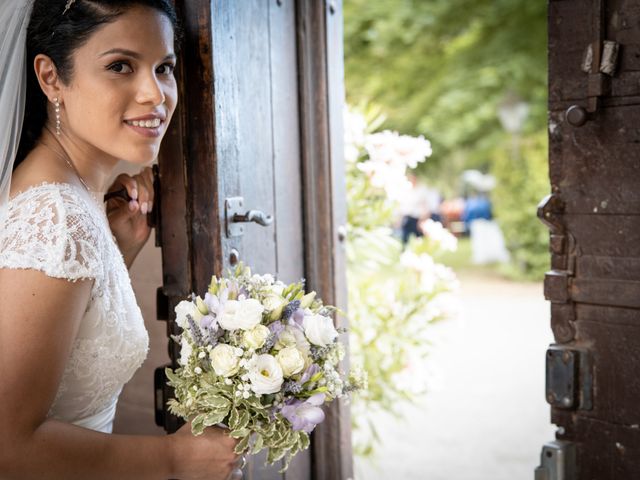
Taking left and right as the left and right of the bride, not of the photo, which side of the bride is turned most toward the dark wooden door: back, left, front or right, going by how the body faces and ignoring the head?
front

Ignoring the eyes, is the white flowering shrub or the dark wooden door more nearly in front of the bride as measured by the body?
the dark wooden door

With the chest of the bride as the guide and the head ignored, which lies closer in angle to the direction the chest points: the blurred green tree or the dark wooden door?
the dark wooden door

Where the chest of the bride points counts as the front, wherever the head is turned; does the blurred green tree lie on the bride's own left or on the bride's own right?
on the bride's own left

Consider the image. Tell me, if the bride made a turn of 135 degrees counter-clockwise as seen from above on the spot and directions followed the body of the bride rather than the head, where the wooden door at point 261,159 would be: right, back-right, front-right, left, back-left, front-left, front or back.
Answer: right

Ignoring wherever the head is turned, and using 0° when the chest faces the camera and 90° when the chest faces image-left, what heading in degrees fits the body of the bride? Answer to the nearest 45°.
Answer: approximately 270°

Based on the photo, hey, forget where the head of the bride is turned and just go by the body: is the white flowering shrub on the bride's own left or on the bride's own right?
on the bride's own left
